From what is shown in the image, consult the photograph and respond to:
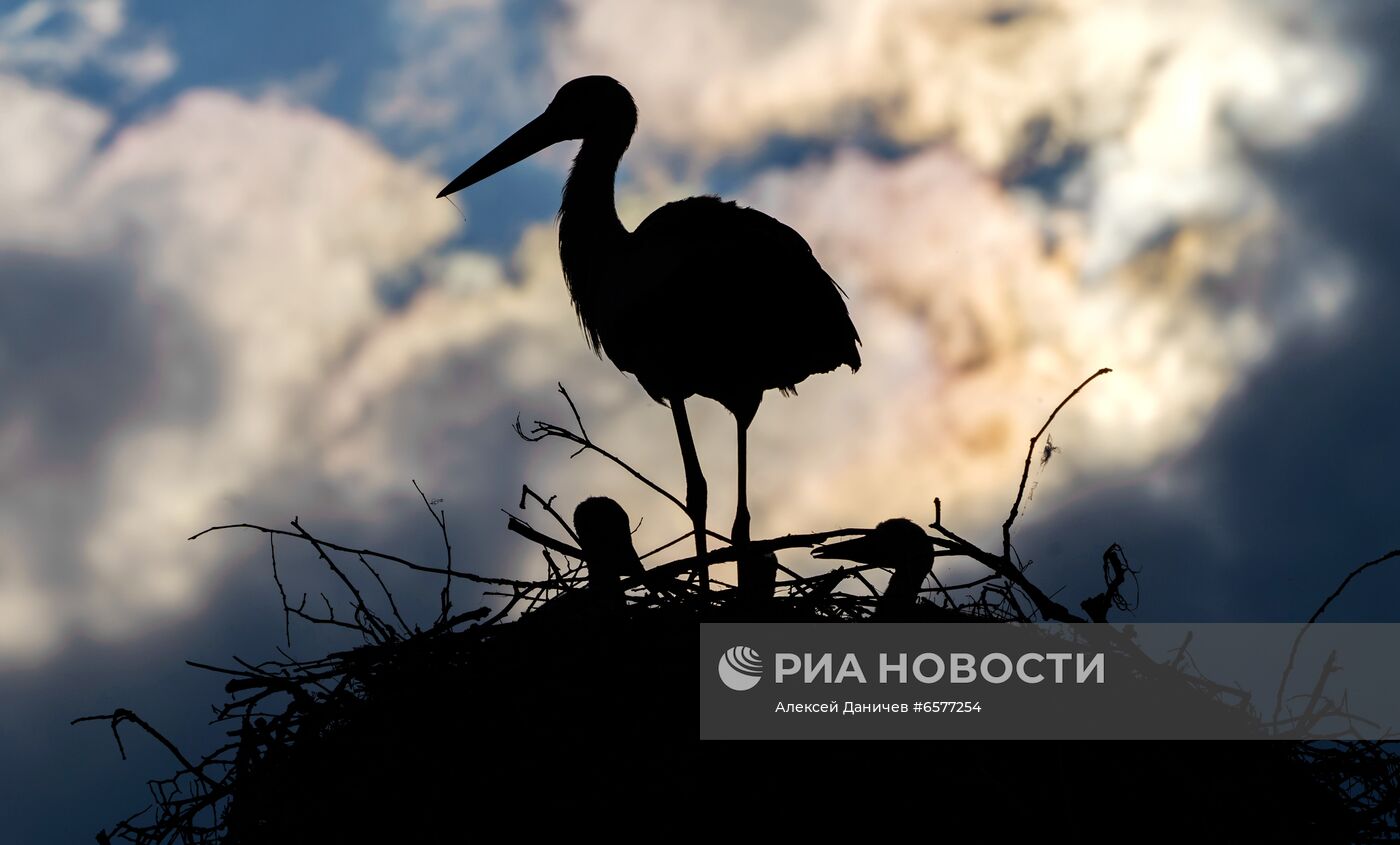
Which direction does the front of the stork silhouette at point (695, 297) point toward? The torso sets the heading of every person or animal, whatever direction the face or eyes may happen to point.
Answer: to the viewer's left
